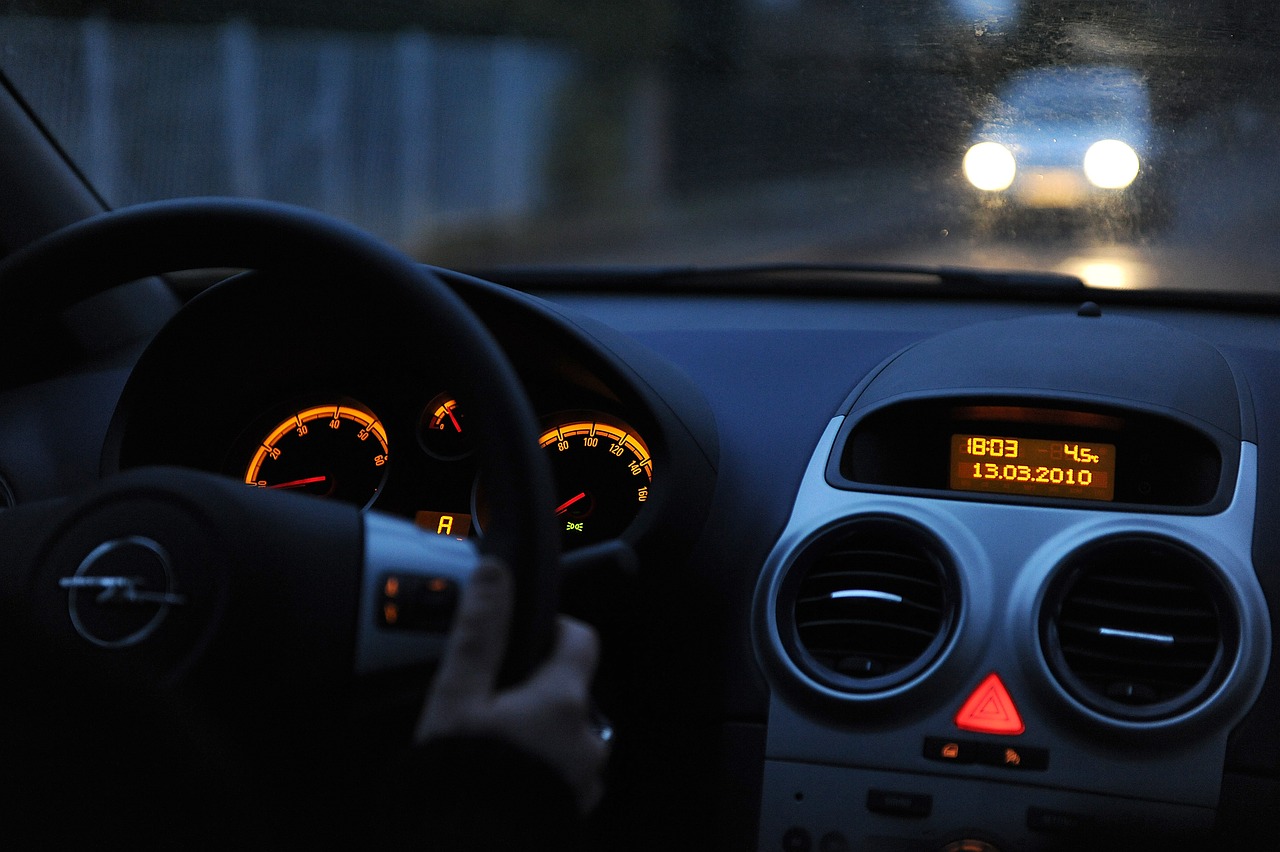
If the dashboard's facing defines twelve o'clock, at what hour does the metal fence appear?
The metal fence is roughly at 5 o'clock from the dashboard.

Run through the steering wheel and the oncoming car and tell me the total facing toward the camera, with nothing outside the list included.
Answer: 2

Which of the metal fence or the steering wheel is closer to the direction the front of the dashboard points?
the steering wheel

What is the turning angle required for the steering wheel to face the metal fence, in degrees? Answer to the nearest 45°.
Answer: approximately 180°

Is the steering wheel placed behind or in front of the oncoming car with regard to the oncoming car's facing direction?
in front

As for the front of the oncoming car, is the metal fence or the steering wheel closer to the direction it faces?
the steering wheel

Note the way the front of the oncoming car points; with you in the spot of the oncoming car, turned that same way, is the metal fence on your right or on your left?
on your right
